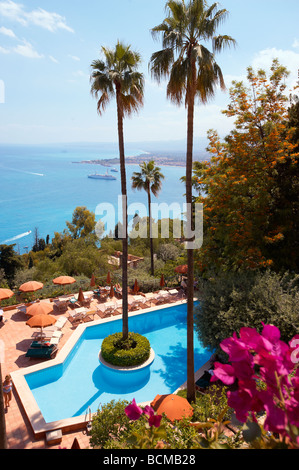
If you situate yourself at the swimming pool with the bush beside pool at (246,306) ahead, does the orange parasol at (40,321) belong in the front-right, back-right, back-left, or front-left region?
back-left

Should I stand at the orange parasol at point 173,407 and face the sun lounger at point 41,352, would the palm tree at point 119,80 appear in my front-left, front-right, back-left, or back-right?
front-right

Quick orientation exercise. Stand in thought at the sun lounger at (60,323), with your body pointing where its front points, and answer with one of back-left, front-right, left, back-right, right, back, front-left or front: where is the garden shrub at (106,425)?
front-left

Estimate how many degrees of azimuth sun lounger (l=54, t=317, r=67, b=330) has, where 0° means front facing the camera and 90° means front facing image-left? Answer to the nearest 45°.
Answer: approximately 45°

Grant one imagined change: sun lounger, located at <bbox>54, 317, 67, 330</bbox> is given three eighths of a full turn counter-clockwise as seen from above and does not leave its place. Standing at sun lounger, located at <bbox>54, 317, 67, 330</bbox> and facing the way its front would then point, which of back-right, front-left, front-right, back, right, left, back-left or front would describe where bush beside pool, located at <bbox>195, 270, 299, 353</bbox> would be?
front-right

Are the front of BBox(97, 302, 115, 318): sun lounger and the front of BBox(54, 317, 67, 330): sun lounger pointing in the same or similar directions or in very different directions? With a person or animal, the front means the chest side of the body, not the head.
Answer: same or similar directions
